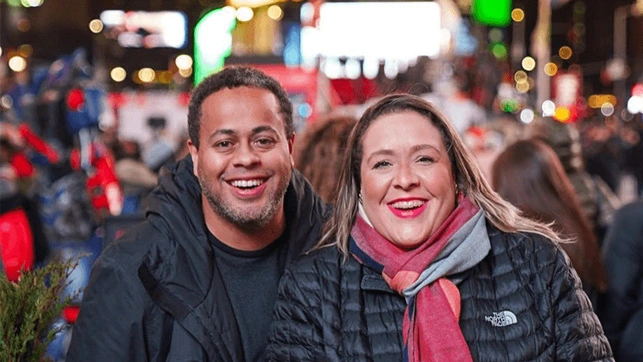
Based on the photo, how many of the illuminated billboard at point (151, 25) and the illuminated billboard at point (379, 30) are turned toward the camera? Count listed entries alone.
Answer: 2

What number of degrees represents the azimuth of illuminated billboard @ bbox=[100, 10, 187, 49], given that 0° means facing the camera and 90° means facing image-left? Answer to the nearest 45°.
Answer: approximately 0°

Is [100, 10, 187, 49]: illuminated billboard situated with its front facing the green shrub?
yes

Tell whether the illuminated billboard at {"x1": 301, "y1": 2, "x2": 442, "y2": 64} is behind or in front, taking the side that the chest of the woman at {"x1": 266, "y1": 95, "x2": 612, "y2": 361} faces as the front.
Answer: behind

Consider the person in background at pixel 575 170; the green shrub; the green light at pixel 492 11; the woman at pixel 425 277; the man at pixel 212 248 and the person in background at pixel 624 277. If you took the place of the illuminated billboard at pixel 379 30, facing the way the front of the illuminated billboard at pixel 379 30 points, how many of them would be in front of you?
5

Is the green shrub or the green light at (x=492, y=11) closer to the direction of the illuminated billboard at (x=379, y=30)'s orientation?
the green shrub

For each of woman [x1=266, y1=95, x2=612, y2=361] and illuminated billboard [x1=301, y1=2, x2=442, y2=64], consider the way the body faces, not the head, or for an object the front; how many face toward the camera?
2
